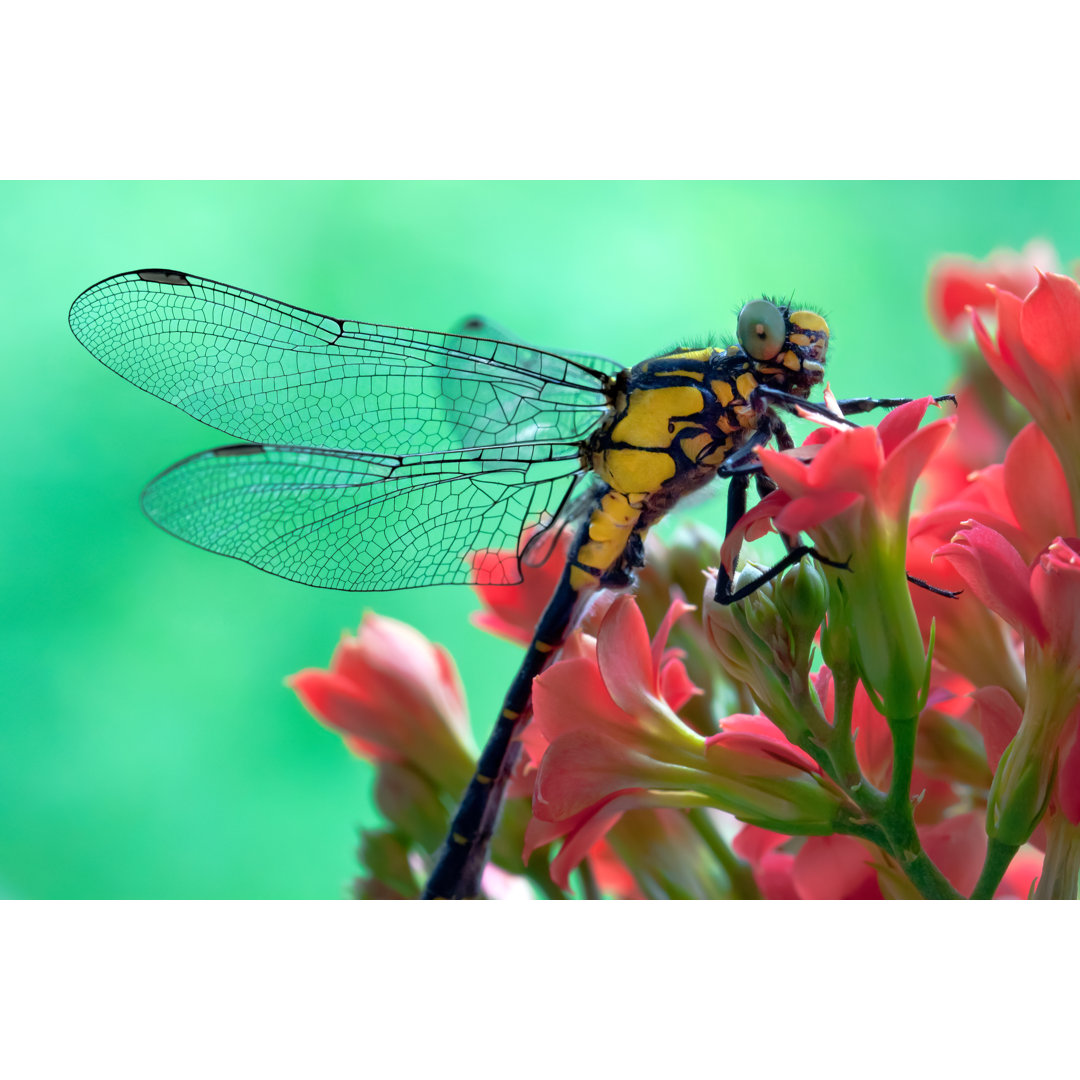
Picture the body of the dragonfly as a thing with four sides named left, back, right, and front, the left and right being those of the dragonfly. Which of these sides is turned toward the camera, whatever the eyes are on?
right
